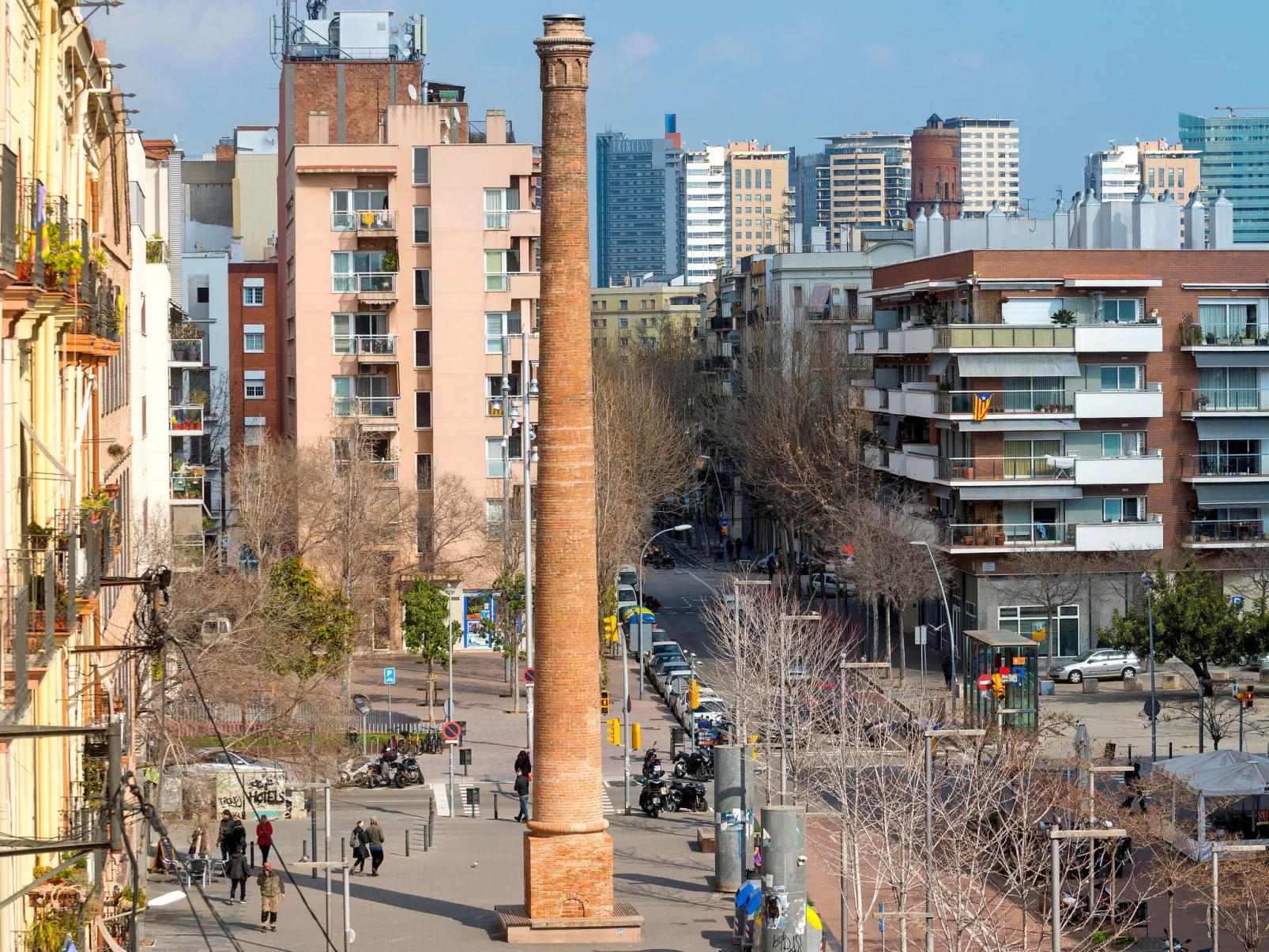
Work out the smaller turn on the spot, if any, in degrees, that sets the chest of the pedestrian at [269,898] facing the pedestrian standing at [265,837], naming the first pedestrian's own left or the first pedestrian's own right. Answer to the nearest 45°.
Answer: approximately 180°

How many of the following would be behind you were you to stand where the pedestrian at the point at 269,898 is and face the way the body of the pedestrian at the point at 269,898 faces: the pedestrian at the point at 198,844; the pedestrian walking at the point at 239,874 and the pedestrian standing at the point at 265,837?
3

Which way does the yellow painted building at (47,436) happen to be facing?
to the viewer's right

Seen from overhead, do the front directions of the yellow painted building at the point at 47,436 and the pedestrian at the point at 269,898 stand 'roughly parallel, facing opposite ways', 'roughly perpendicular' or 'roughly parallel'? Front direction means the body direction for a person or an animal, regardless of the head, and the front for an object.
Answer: roughly perpendicular

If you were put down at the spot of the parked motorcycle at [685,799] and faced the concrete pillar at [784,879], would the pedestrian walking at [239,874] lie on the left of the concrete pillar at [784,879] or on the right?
right

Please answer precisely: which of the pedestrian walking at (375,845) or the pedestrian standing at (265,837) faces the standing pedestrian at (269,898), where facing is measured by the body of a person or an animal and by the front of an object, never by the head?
the pedestrian standing at (265,837)

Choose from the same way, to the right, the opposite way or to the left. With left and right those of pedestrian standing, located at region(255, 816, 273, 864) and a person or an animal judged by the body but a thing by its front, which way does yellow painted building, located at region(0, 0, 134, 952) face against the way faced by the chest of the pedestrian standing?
to the left

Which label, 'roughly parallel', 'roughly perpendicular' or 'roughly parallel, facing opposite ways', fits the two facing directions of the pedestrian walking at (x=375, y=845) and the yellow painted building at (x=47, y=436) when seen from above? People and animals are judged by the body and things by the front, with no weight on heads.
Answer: roughly perpendicular

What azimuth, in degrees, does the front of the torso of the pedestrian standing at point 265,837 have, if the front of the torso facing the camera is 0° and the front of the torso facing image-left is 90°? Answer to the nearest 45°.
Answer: approximately 0°
